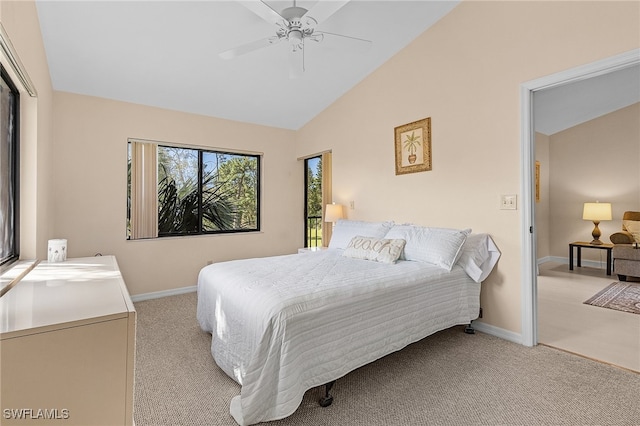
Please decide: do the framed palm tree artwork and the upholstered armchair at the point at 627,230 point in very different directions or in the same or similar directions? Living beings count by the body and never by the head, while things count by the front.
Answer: same or similar directions

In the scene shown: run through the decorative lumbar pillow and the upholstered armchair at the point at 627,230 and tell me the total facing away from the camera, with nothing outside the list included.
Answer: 0

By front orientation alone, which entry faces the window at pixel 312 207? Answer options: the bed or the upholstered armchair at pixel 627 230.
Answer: the upholstered armchair

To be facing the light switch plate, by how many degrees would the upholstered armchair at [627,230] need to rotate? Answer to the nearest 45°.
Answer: approximately 45° to its left

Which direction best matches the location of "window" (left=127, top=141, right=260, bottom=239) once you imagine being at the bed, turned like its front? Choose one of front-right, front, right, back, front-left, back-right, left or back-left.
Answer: right

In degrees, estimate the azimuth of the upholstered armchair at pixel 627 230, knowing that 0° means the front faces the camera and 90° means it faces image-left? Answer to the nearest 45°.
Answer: approximately 45°

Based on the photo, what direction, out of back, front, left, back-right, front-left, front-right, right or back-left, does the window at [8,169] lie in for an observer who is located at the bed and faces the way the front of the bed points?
front-right

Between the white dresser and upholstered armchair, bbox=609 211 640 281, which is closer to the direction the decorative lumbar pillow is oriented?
the white dresser

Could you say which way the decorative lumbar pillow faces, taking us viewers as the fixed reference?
facing the viewer and to the left of the viewer

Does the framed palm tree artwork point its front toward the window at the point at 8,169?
yes

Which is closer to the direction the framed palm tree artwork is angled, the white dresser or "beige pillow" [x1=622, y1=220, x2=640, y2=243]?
the white dresser

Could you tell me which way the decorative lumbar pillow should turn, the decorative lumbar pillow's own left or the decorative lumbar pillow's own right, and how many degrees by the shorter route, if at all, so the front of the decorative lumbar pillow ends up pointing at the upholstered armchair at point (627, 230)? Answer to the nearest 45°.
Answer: approximately 180°

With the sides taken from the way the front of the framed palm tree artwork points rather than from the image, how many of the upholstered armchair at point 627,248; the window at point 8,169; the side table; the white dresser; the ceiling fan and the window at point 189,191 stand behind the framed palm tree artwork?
2

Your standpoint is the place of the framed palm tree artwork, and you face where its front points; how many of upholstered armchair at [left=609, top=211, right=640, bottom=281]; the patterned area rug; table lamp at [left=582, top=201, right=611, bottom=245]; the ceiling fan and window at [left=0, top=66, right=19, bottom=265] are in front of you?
2

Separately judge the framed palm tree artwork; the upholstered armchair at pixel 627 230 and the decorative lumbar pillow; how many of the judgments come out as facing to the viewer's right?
0

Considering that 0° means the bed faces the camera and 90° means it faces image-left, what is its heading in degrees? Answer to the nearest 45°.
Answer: approximately 45°
